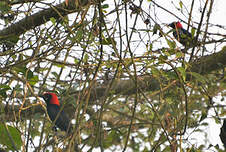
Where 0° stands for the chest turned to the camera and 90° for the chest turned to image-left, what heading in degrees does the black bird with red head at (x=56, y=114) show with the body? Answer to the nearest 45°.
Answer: approximately 90°
